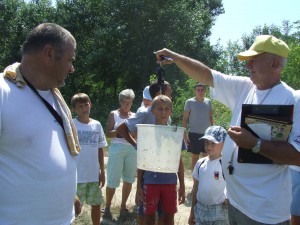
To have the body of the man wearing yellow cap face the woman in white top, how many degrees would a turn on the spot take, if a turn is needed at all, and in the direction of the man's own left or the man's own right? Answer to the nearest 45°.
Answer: approximately 90° to the man's own right

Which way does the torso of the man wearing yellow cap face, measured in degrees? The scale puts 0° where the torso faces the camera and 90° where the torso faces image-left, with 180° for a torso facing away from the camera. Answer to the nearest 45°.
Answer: approximately 45°
